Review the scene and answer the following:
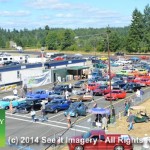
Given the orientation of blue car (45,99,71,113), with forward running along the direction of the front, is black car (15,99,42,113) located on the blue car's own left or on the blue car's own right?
on the blue car's own right

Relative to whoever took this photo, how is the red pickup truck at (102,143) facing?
facing to the left of the viewer

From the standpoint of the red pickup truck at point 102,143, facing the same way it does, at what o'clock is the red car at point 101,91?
the red car at point 101,91 is roughly at 3 o'clock from the red pickup truck at point 102,143.

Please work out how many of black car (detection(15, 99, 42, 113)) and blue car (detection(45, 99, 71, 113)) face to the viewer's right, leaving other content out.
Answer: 0

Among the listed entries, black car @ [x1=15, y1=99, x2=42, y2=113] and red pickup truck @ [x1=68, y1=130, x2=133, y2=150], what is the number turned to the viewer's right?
0

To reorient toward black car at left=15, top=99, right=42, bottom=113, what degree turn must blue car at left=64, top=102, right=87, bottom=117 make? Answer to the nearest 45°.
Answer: approximately 90° to its right

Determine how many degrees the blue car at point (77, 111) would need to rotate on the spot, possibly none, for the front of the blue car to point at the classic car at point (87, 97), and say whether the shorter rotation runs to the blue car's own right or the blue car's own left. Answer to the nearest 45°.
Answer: approximately 135° to the blue car's own right
